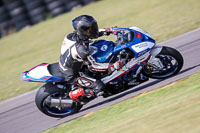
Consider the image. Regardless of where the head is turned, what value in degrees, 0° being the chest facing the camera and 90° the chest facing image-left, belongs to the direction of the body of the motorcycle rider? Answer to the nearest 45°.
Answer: approximately 270°
